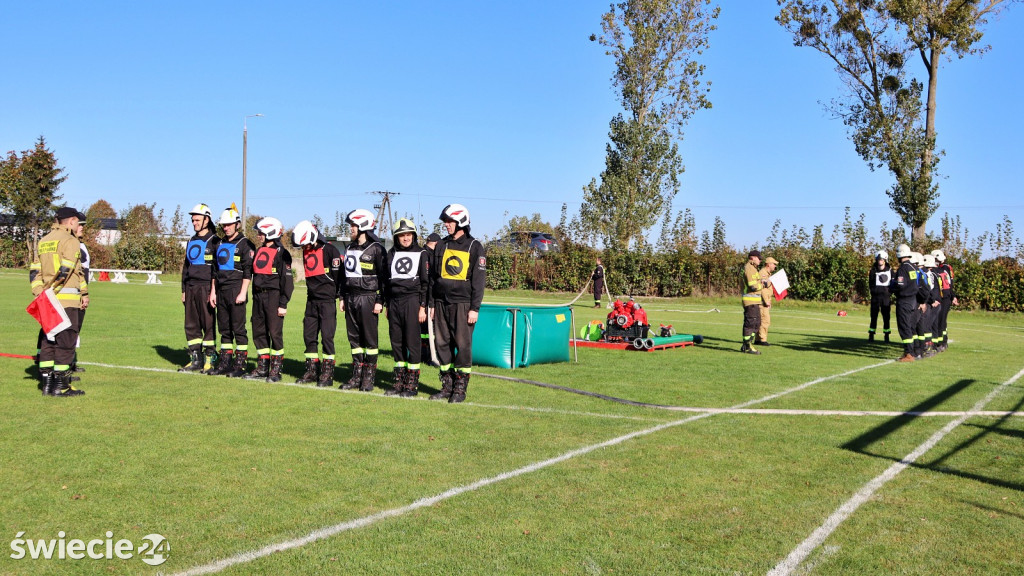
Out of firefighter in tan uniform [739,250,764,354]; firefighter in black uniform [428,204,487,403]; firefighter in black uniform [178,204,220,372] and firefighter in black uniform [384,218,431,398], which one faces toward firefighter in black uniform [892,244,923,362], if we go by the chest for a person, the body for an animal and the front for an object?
the firefighter in tan uniform

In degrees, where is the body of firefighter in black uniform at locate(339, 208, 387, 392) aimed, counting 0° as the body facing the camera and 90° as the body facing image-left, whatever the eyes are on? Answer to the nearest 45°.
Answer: approximately 45°

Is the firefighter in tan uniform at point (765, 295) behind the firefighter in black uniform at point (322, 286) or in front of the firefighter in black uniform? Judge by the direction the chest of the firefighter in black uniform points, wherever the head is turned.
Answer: behind

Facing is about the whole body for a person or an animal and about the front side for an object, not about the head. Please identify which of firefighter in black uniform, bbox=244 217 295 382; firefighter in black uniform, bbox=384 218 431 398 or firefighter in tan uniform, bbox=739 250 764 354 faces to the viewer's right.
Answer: the firefighter in tan uniform

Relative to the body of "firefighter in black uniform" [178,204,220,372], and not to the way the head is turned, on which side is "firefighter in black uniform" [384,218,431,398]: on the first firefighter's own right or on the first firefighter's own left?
on the first firefighter's own left

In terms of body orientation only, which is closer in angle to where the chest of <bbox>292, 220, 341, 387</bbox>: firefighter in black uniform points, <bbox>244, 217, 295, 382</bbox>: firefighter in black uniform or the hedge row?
the firefighter in black uniform

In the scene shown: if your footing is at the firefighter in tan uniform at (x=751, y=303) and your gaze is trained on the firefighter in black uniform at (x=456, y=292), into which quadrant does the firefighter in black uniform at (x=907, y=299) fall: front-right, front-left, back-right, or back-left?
back-left

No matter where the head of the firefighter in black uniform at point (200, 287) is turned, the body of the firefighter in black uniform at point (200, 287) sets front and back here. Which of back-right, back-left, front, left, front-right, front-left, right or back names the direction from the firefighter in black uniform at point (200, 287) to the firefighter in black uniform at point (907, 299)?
back-left

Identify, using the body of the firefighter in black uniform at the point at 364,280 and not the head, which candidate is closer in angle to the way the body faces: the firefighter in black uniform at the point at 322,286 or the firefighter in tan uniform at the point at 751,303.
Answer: the firefighter in black uniform

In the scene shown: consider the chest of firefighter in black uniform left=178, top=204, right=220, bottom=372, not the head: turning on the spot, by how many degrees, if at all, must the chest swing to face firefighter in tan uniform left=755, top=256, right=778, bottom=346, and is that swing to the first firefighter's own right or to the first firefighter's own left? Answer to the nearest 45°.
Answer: approximately 135° to the first firefighter's own left

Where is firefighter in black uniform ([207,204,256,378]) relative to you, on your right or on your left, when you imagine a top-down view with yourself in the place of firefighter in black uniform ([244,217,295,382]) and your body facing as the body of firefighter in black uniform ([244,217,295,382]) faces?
on your right
